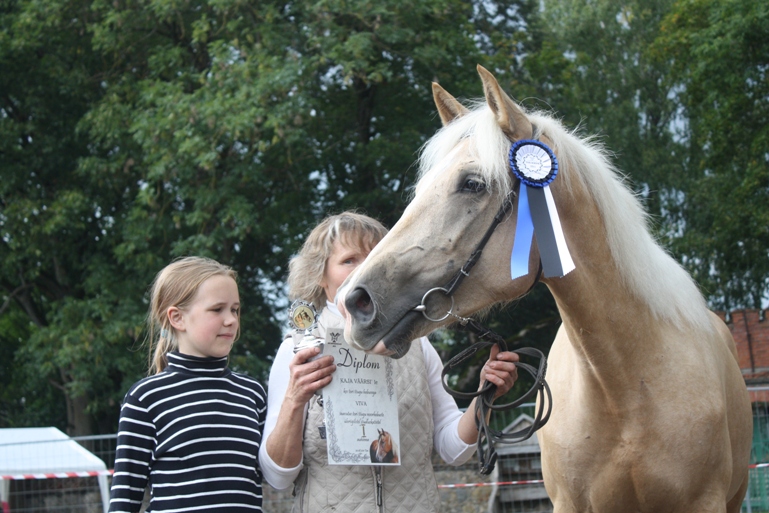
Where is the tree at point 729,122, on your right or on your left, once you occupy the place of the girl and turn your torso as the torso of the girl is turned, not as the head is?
on your left

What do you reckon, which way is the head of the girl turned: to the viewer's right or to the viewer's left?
to the viewer's right

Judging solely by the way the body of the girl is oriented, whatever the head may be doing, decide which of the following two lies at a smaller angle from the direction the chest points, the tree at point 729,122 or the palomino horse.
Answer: the palomino horse

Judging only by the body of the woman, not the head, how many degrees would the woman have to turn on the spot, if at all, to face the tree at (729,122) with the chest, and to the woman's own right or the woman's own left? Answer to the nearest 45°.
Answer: approximately 135° to the woman's own left

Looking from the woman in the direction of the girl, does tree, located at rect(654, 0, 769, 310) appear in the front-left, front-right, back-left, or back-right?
back-right

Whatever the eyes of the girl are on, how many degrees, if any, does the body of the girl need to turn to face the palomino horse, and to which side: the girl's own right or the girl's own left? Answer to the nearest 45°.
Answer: approximately 45° to the girl's own left

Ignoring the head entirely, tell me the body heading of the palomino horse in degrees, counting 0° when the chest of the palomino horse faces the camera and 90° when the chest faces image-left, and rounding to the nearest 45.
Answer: approximately 45°
